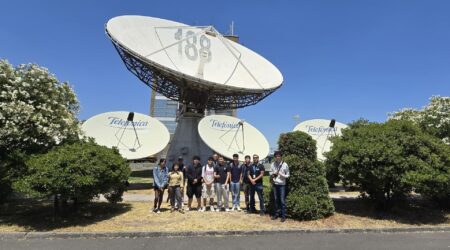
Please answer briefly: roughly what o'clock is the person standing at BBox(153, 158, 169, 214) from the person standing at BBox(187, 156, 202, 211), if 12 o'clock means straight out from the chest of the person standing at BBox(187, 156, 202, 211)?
the person standing at BBox(153, 158, 169, 214) is roughly at 3 o'clock from the person standing at BBox(187, 156, 202, 211).

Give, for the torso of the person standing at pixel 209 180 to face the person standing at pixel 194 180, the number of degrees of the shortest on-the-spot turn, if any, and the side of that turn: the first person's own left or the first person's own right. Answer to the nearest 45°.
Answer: approximately 90° to the first person's own right

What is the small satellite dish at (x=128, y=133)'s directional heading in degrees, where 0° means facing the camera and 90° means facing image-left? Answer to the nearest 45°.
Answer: approximately 0°

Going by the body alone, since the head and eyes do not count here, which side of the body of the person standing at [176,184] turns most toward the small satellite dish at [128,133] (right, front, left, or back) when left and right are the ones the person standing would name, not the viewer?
back

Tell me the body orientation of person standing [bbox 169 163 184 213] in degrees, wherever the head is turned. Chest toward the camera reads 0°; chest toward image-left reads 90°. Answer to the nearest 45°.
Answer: approximately 0°
